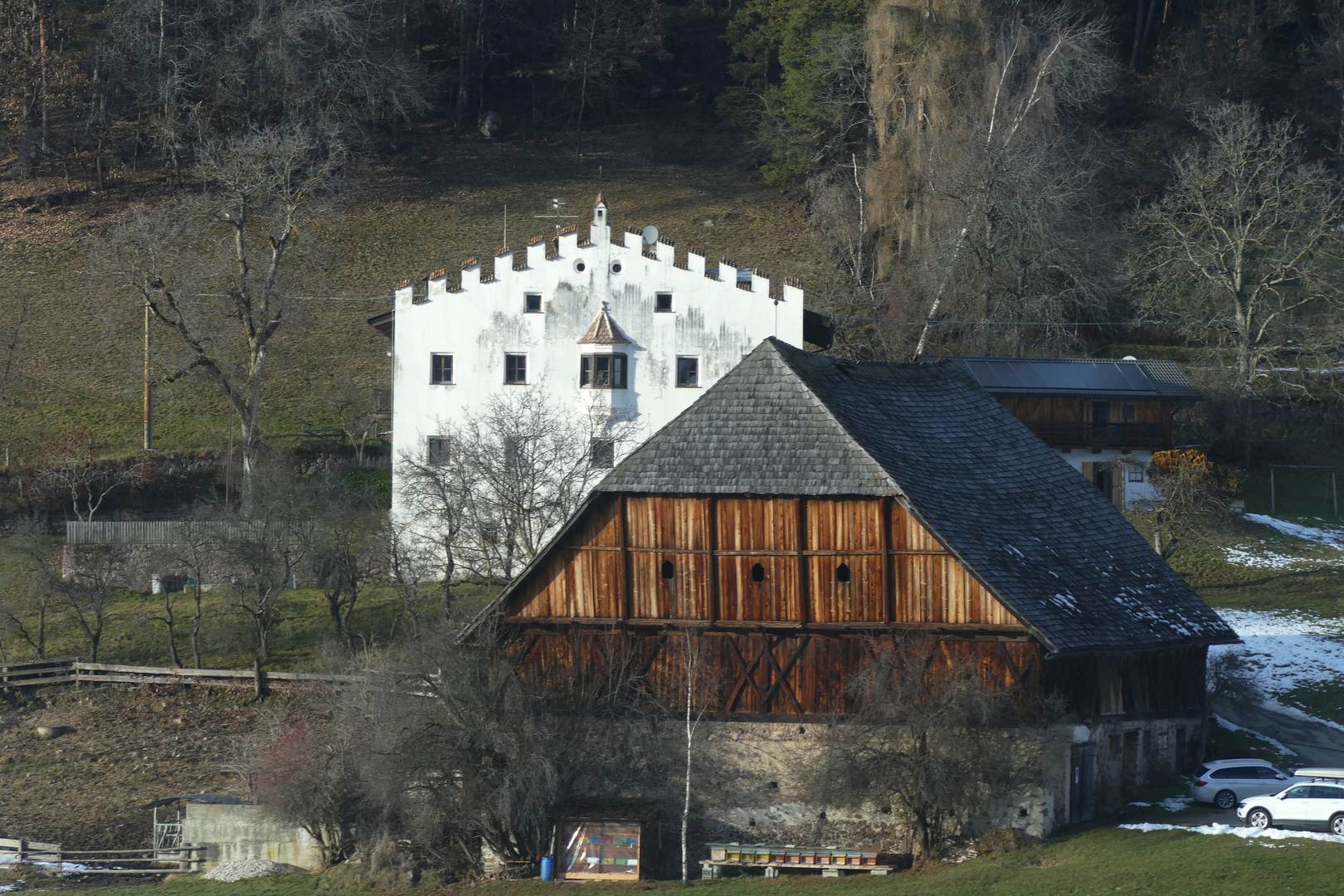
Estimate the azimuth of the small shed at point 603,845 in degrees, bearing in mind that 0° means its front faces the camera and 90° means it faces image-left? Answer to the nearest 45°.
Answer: approximately 0°

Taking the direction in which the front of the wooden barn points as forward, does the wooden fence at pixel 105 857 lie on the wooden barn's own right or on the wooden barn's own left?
on the wooden barn's own right

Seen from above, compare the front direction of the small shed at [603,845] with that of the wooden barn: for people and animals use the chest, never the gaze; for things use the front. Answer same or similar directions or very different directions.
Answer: same or similar directions

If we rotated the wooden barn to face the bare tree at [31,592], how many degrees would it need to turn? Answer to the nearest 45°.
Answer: approximately 135° to its right

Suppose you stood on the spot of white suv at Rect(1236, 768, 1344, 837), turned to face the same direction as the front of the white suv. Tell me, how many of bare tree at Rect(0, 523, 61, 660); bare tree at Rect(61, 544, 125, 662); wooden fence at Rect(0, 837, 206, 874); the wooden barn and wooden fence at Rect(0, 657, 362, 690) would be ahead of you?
5

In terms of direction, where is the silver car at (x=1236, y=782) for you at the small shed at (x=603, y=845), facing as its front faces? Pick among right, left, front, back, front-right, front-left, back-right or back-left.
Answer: left

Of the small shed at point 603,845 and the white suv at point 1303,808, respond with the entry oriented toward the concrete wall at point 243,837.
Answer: the white suv

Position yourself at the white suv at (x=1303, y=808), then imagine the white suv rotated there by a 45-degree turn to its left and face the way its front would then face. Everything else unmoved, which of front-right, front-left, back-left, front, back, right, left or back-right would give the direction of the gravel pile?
front-right

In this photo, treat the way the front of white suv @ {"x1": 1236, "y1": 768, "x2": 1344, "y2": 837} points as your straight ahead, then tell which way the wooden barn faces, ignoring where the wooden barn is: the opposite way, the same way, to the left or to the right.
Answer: to the left

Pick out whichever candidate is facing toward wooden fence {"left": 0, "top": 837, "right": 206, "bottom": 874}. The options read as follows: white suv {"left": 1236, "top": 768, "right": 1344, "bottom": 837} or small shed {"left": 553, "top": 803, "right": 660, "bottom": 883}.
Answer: the white suv

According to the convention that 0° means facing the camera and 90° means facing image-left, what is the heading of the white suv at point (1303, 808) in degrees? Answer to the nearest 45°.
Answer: approximately 90°

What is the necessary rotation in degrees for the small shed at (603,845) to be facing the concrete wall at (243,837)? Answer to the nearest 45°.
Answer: approximately 135° to its right

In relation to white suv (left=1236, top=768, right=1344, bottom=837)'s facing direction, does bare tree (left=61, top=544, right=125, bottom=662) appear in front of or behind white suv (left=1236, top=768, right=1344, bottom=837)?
in front

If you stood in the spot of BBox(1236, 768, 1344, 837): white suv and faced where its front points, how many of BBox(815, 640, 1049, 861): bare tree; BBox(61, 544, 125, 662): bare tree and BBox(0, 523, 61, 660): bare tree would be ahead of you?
3

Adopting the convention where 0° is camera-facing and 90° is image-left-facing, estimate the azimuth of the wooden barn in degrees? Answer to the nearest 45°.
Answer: approximately 0°
